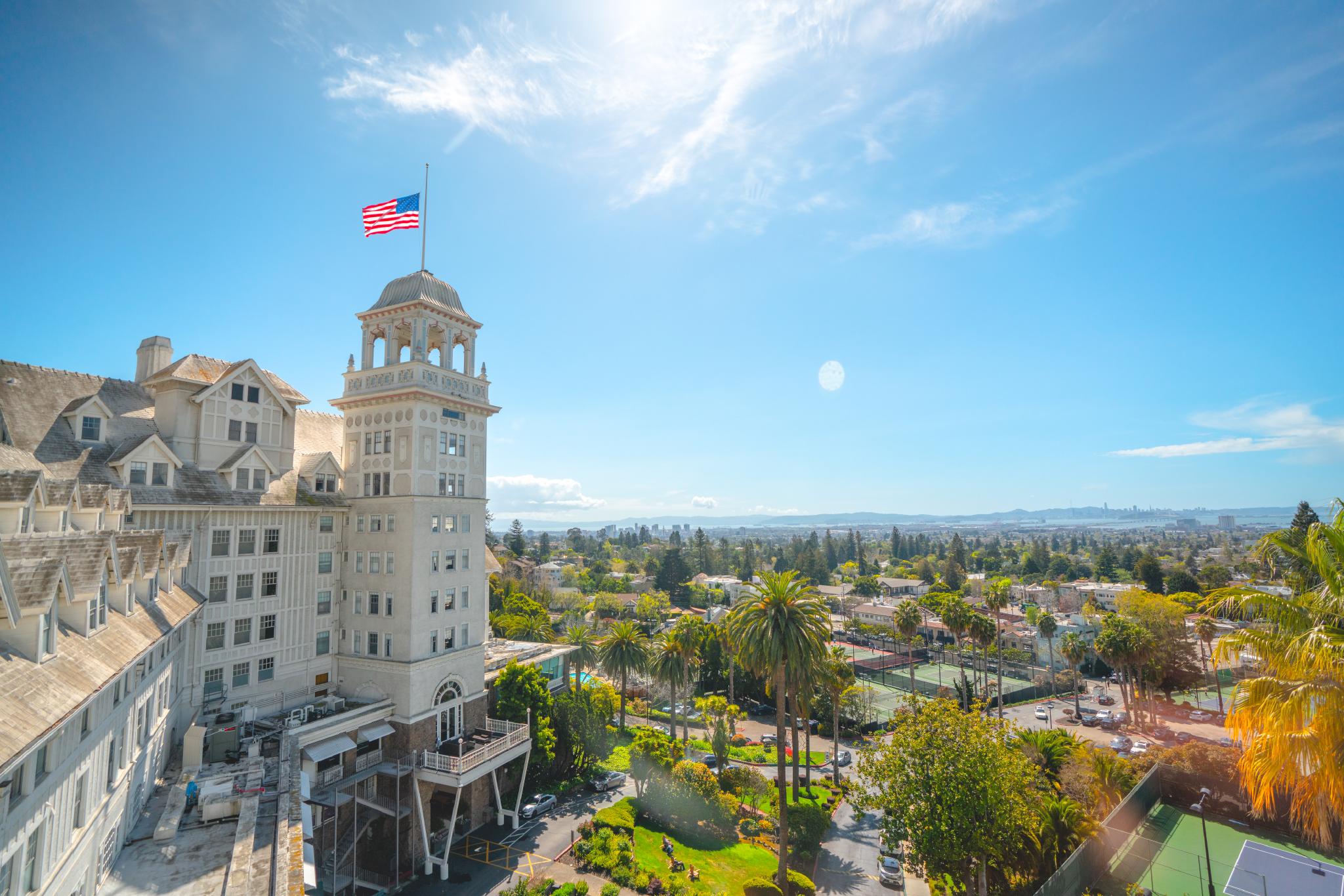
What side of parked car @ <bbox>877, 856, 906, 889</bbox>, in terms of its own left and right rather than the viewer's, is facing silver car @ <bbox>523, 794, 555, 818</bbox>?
right

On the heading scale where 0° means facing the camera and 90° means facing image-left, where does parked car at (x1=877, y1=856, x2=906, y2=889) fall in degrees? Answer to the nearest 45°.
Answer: approximately 0°

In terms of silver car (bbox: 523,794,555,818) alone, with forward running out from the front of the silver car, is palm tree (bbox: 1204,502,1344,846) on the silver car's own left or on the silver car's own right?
on the silver car's own left

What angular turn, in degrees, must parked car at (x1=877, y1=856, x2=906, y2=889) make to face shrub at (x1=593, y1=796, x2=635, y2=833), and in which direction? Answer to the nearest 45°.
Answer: approximately 90° to its right

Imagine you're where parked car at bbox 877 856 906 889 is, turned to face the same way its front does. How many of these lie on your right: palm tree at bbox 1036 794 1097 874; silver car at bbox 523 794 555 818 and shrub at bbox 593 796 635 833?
2

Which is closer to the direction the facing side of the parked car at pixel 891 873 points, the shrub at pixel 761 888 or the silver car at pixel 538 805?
the shrub
